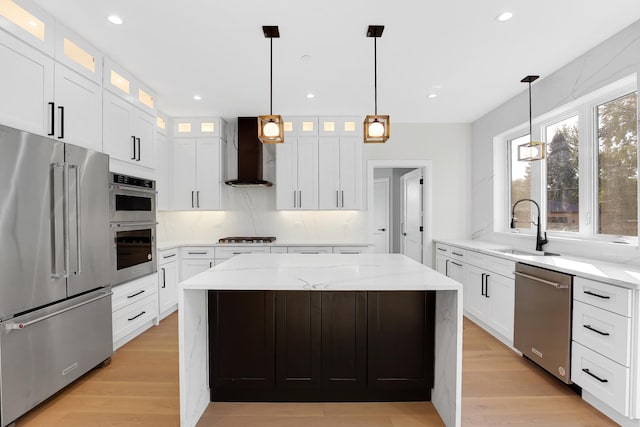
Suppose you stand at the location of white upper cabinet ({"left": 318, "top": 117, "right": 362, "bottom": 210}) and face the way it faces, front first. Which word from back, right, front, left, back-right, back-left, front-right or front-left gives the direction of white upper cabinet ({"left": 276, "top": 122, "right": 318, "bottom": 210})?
right

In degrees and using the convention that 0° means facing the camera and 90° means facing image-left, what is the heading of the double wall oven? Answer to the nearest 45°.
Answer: approximately 315°

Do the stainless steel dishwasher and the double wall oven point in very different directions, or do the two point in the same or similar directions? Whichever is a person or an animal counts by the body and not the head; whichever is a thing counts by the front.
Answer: very different directions

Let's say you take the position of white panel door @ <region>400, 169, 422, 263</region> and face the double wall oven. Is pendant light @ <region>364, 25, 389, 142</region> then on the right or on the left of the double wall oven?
left

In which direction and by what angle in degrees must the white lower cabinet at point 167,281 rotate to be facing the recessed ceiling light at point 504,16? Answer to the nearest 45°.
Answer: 0° — it already faces it

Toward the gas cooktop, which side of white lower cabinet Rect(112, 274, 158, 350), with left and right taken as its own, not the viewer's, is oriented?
left

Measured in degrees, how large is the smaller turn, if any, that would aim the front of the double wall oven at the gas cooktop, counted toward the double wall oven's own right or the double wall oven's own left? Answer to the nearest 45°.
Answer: approximately 90° to the double wall oven's own left

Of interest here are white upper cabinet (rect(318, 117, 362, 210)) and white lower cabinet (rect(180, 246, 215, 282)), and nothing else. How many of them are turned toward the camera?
2

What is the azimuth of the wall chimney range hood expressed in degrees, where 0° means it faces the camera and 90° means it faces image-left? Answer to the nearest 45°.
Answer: approximately 0°

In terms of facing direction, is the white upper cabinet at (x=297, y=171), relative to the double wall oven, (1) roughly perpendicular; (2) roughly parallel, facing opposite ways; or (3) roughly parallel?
roughly perpendicular

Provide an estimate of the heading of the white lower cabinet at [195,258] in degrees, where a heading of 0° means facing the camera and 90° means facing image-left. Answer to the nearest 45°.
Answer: approximately 0°
